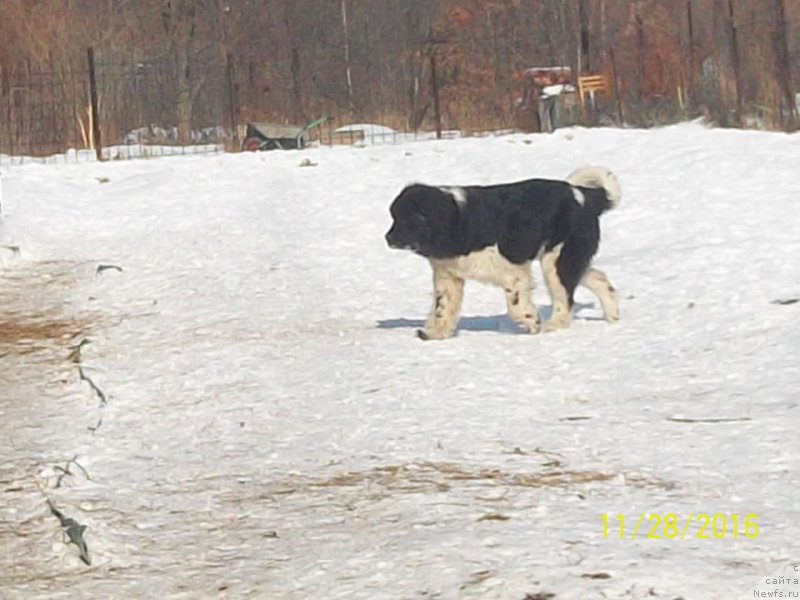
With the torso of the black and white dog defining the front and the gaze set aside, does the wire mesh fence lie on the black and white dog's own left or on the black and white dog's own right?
on the black and white dog's own right

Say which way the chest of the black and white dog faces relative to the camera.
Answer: to the viewer's left
